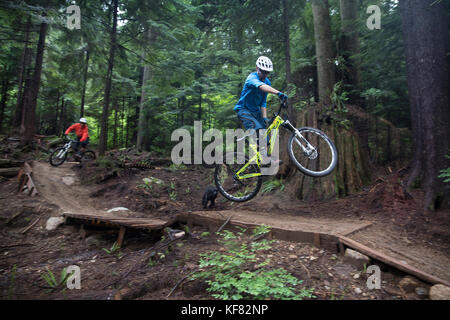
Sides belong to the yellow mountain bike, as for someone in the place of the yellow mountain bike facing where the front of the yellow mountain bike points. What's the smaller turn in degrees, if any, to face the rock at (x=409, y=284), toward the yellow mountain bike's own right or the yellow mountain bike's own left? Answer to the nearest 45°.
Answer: approximately 45° to the yellow mountain bike's own right

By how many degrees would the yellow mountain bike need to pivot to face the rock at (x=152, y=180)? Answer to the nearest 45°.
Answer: approximately 135° to its left

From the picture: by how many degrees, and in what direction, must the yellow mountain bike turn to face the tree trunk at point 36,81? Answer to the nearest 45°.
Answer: approximately 180°

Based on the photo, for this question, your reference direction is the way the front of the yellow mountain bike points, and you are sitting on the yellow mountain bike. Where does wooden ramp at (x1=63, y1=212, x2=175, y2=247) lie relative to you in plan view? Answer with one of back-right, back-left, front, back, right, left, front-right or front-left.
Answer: back

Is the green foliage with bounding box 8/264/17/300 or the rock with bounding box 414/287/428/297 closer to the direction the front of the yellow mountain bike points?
the rock

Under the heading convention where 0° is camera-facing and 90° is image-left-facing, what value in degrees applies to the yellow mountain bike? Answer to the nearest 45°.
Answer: approximately 270°

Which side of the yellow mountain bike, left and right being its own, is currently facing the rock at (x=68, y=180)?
back

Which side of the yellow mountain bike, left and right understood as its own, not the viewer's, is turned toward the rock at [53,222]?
back

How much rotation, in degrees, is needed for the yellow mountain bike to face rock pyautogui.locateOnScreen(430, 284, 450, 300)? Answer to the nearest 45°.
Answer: approximately 45° to its right

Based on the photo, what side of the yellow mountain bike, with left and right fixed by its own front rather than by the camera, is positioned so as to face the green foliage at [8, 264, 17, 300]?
back
